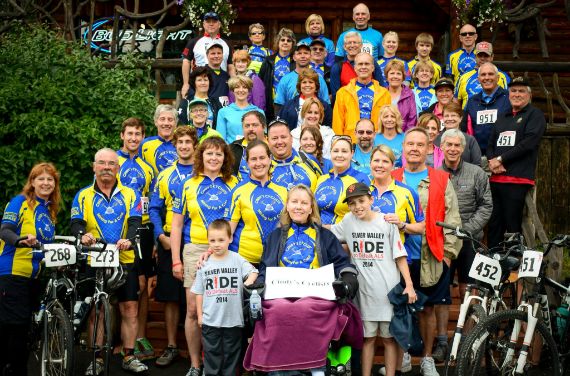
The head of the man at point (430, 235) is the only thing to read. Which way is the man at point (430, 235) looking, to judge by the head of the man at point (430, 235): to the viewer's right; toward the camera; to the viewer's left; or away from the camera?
toward the camera

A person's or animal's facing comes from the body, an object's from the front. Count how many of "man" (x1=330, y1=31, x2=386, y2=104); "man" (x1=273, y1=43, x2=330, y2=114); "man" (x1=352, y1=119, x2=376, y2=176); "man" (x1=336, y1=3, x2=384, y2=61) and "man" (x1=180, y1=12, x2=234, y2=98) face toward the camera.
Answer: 5

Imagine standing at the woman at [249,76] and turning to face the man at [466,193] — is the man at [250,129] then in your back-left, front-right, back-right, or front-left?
front-right

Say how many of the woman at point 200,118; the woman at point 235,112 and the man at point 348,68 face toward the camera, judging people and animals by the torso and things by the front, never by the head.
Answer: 3

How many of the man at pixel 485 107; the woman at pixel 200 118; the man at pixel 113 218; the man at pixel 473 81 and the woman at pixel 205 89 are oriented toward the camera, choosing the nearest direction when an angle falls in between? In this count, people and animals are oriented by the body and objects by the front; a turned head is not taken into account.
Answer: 5

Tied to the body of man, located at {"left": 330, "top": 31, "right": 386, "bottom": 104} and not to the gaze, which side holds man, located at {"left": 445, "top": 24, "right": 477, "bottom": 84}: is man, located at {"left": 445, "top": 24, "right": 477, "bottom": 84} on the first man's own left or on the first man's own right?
on the first man's own left

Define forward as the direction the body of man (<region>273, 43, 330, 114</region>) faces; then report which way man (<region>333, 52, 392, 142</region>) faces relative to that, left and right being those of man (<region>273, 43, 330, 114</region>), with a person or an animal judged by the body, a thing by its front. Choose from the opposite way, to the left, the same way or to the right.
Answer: the same way

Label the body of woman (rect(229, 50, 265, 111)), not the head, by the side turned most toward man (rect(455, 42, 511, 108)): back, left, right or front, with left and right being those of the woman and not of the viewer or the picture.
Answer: left

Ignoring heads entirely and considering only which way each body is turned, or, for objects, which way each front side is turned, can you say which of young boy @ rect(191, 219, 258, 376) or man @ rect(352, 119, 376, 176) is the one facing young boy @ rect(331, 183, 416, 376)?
the man

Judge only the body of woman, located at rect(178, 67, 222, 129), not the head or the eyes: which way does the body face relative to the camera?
toward the camera

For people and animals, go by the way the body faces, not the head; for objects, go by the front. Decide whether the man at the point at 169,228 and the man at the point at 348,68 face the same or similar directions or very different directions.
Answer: same or similar directions

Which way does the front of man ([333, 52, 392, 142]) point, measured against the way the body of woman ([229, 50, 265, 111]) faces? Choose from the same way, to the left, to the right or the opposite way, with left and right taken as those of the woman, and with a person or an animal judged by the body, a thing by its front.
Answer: the same way

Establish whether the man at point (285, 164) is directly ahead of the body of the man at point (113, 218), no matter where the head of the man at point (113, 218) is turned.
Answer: no

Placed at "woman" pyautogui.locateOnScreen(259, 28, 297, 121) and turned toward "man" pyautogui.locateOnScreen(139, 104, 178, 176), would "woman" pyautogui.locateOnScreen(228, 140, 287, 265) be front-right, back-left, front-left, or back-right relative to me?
front-left

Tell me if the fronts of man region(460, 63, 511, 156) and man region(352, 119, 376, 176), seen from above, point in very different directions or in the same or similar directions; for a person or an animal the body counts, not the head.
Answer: same or similar directions

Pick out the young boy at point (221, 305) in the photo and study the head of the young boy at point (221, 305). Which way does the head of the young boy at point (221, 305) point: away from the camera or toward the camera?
toward the camera

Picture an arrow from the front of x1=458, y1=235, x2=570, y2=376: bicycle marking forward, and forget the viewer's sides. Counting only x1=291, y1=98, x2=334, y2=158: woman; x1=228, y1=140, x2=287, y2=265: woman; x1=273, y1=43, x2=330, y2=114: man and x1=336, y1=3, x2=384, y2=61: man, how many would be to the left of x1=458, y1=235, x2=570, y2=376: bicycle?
0

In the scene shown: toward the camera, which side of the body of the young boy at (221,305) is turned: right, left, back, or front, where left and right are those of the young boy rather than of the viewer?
front

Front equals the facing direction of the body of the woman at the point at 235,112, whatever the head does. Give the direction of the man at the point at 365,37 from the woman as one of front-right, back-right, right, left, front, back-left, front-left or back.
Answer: back-left
